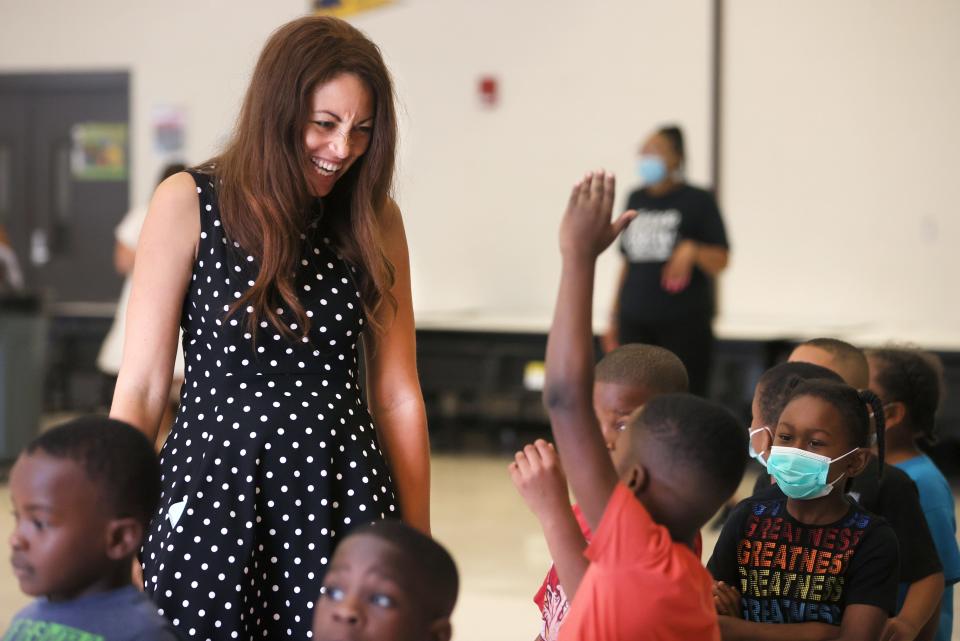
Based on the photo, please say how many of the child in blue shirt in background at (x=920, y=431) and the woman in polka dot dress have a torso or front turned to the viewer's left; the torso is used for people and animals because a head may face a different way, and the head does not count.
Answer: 1

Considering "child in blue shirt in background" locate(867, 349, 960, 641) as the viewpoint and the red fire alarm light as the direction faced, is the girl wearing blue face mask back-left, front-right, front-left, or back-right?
back-left

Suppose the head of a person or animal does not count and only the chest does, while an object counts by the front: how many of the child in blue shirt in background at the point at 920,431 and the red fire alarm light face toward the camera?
1

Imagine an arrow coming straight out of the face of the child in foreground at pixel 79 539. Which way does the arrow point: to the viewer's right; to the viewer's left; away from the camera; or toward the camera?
to the viewer's left

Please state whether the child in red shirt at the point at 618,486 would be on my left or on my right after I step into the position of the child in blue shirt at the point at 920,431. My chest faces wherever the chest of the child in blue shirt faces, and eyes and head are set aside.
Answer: on my left

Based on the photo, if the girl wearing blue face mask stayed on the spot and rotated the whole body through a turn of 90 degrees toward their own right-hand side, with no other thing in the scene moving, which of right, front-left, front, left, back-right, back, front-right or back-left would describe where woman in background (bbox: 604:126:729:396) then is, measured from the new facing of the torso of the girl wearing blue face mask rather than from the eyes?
front-right

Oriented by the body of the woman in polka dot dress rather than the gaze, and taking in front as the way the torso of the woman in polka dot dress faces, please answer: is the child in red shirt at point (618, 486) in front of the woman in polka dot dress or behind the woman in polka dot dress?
in front

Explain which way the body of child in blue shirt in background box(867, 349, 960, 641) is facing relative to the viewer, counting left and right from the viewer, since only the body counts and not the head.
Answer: facing to the left of the viewer

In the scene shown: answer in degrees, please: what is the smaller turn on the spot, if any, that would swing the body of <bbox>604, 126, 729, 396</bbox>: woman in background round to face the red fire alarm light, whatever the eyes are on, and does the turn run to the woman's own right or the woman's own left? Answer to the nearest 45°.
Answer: approximately 90° to the woman's own right
